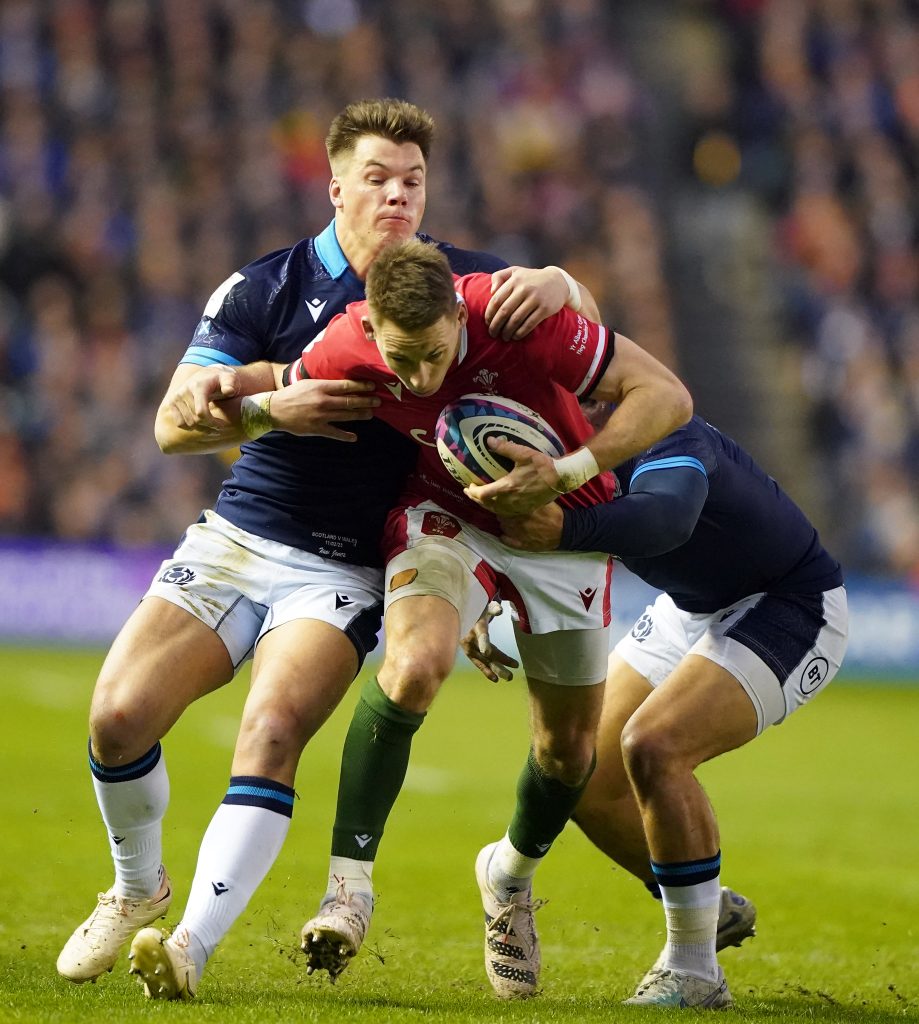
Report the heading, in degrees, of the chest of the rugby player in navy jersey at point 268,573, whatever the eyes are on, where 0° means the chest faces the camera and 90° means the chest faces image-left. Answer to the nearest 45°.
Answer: approximately 0°

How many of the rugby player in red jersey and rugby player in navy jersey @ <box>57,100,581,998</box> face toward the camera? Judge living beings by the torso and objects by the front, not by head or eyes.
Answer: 2

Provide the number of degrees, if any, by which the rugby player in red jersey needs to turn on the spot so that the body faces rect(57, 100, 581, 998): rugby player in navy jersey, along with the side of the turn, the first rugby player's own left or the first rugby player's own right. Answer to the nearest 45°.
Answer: approximately 90° to the first rugby player's own right

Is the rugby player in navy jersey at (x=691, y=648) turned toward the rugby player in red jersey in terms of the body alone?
yes

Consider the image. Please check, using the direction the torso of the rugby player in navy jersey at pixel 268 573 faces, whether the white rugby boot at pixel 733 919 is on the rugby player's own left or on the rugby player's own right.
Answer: on the rugby player's own left

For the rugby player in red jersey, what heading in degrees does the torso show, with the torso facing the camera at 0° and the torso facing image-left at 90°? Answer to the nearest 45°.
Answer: approximately 0°
